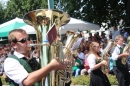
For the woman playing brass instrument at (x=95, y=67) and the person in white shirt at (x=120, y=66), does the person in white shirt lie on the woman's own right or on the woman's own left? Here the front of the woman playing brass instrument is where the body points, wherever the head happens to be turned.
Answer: on the woman's own left

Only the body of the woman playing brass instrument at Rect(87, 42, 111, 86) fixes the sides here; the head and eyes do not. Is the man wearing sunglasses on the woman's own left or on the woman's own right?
on the woman's own right
